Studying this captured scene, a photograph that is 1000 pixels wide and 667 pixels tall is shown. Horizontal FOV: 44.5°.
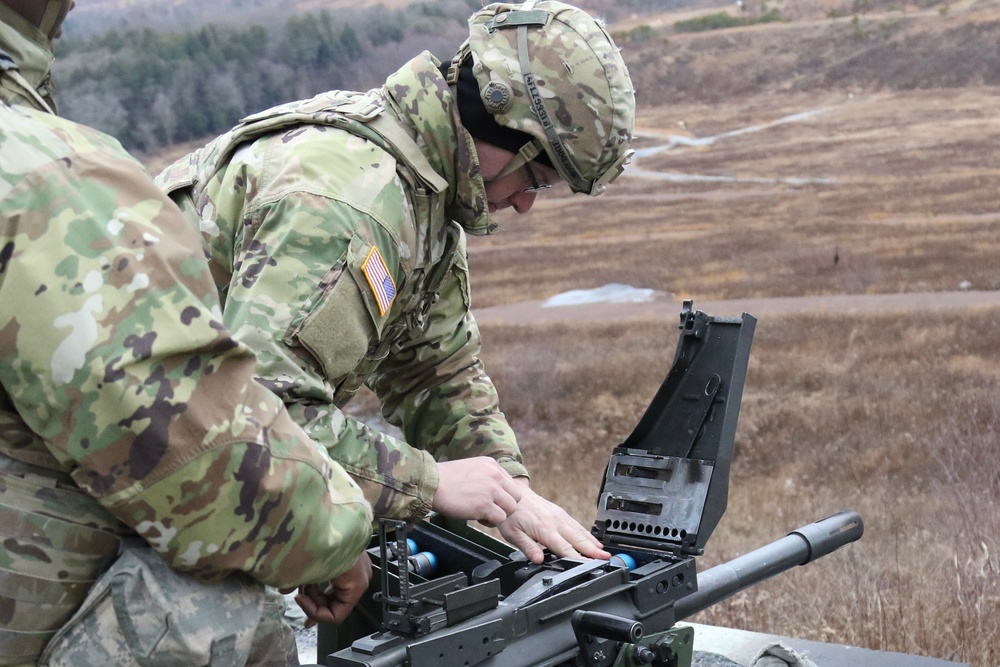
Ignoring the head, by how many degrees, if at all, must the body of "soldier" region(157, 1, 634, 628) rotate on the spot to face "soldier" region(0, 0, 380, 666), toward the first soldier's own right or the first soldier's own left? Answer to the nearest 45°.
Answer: approximately 90° to the first soldier's own right

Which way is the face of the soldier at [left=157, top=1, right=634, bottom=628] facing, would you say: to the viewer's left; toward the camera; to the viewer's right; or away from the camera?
to the viewer's right

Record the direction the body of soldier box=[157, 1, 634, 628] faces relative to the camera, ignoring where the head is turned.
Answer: to the viewer's right
